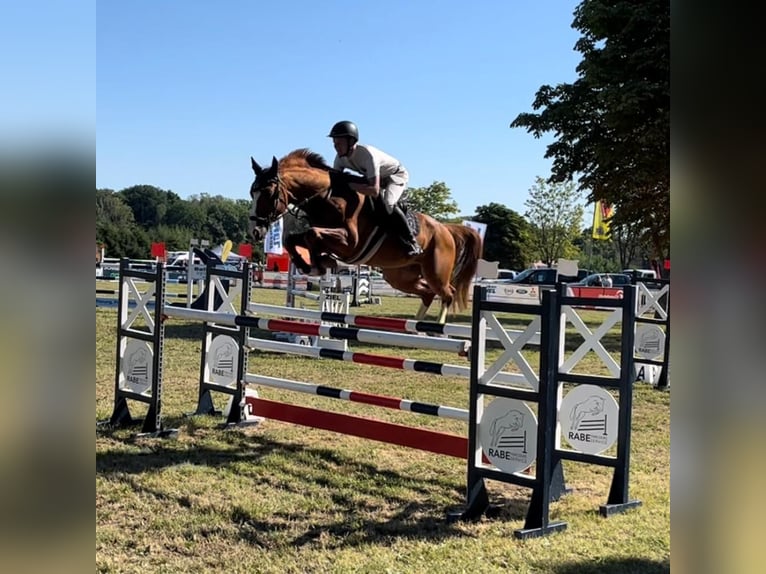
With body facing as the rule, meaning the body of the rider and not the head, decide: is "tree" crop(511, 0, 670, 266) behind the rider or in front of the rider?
behind

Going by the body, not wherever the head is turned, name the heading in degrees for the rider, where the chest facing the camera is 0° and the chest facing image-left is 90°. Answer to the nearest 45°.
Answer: approximately 45°

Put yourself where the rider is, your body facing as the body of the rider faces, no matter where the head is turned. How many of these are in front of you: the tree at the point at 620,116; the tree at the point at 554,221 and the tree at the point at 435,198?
0

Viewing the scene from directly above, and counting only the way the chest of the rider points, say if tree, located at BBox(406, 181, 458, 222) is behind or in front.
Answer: behind

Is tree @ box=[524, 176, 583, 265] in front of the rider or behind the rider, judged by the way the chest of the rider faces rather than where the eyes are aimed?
behind
